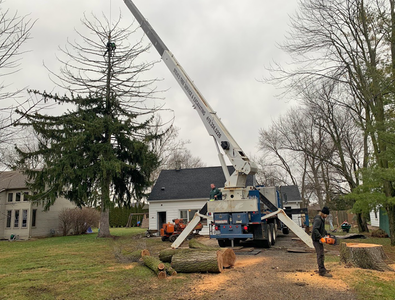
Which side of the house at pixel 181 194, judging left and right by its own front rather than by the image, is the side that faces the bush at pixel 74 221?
right

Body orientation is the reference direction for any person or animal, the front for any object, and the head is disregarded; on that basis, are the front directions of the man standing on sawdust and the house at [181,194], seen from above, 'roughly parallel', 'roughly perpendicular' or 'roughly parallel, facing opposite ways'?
roughly perpendicular

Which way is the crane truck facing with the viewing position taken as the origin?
facing away from the viewer and to the right of the viewer

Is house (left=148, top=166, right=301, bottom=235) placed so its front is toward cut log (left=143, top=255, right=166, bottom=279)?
yes

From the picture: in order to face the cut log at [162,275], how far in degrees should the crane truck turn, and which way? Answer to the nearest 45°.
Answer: approximately 180°

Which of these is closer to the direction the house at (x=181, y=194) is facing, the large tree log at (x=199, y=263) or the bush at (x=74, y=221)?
the large tree log

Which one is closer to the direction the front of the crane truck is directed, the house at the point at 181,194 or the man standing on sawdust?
the house

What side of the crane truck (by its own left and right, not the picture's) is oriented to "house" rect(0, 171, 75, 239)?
left

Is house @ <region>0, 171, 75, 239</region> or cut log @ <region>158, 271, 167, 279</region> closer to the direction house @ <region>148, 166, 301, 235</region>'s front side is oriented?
the cut log
